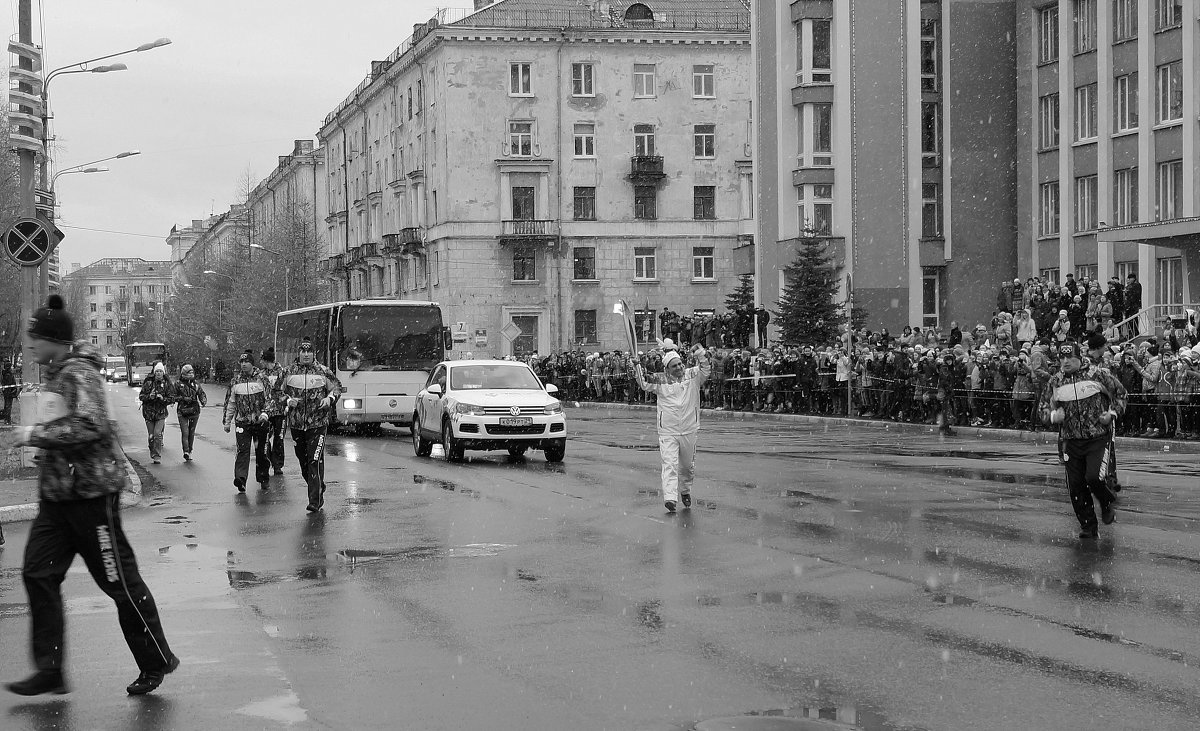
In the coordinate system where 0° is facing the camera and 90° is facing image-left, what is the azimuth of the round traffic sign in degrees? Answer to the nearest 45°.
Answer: approximately 0°

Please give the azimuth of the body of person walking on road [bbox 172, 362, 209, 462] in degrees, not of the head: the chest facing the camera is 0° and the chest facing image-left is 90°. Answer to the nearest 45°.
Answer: approximately 0°

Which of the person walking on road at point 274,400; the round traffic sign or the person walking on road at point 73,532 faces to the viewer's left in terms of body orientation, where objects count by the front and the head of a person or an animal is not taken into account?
the person walking on road at point 73,532

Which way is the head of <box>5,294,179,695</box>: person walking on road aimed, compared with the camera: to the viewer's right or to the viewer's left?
to the viewer's left

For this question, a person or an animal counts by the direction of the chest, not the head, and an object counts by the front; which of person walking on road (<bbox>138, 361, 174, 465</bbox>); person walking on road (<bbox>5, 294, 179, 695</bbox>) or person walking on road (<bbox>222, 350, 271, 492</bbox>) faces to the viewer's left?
person walking on road (<bbox>5, 294, 179, 695</bbox>)

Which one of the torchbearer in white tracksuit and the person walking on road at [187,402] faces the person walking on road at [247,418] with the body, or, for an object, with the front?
the person walking on road at [187,402]

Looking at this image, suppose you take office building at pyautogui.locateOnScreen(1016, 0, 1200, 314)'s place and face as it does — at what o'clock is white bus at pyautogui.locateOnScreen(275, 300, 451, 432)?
The white bus is roughly at 12 o'clock from the office building.
